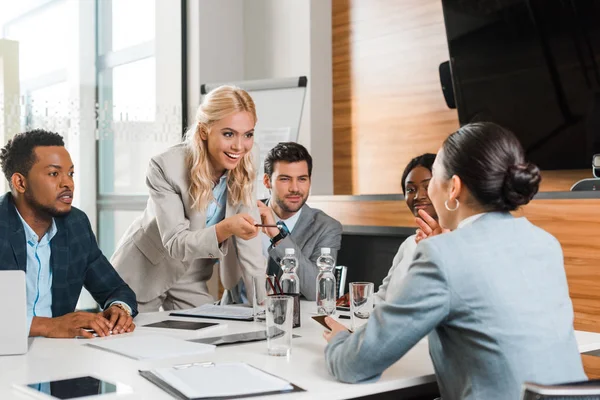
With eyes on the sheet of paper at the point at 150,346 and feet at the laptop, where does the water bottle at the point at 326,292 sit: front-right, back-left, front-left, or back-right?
front-left

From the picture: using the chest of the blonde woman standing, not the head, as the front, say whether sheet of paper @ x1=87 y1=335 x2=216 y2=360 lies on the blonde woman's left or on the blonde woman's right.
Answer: on the blonde woman's right

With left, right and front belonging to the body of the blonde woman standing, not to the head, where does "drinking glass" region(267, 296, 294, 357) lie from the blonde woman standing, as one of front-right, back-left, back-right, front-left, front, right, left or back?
front-right

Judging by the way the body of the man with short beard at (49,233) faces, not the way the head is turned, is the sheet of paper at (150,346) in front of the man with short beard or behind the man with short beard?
in front

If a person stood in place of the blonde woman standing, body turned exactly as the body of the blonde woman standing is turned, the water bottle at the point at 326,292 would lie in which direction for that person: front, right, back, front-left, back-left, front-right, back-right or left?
front

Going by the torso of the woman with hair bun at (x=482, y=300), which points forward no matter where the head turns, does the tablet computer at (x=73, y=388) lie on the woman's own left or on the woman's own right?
on the woman's own left

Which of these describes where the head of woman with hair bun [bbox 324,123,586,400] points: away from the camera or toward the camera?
away from the camera

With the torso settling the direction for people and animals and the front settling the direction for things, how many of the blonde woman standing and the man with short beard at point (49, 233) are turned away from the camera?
0

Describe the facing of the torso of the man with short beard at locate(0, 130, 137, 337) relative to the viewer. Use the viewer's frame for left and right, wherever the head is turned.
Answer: facing the viewer and to the right of the viewer

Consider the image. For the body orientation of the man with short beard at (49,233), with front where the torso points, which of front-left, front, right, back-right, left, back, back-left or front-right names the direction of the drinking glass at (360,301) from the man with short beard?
front

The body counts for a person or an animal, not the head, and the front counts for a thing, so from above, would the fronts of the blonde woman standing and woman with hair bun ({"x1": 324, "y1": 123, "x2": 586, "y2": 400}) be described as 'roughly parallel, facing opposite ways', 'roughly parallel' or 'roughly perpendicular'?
roughly parallel, facing opposite ways

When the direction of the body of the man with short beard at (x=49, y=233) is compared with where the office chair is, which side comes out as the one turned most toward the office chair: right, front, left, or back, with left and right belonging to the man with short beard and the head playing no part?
front

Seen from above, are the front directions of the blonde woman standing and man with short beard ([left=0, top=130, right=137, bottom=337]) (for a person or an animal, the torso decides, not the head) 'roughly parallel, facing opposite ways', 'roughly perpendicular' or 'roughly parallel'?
roughly parallel

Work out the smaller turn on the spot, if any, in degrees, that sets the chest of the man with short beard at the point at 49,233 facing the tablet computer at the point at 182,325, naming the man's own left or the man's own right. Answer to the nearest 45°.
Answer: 0° — they already face it

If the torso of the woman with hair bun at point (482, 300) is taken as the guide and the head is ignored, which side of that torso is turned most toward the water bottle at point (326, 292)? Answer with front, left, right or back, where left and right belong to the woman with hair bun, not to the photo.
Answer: front

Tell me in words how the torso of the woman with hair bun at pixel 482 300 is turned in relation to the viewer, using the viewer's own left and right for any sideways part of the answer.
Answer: facing away from the viewer and to the left of the viewer

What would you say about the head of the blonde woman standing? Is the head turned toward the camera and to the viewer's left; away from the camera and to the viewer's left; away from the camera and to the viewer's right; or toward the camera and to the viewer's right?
toward the camera and to the viewer's right

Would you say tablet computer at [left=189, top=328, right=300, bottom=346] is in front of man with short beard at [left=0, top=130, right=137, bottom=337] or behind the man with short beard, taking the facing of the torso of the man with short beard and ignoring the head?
in front
